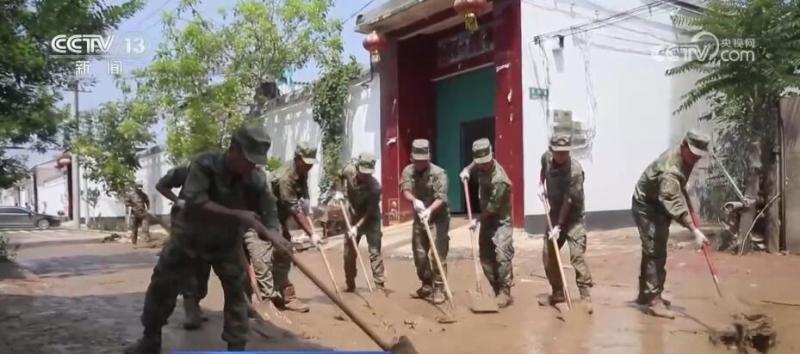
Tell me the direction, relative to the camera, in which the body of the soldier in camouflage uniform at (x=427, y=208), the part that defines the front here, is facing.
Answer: toward the camera

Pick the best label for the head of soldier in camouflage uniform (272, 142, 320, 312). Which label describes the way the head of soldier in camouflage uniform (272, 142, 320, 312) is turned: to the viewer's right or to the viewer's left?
to the viewer's right

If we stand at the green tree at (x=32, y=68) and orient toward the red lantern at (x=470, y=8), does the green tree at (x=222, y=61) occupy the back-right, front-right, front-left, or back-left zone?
front-left

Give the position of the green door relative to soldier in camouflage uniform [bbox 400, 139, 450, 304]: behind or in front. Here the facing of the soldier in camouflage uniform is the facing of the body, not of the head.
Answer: behind

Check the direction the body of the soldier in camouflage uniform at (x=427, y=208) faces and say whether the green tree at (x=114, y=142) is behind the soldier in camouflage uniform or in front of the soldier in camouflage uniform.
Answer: behind

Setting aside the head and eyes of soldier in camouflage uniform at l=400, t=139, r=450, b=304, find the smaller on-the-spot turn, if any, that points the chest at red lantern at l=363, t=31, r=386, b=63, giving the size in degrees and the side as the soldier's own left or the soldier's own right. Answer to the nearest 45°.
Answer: approximately 180°

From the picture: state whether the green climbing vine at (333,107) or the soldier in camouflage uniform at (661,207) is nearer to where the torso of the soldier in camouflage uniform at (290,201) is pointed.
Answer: the soldier in camouflage uniform

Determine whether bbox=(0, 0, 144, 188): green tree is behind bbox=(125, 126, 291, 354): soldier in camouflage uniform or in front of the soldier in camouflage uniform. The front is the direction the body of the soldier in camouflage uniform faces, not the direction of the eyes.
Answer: behind

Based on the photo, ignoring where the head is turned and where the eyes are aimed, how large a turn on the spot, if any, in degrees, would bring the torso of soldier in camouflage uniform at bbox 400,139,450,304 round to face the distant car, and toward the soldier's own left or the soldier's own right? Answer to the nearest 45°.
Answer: approximately 135° to the soldier's own right

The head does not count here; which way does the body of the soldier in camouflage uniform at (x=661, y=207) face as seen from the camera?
to the viewer's right

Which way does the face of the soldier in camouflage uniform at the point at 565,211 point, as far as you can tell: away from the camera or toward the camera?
toward the camera

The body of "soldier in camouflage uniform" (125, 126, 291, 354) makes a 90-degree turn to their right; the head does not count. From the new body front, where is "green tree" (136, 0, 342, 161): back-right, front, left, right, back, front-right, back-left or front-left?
back-right

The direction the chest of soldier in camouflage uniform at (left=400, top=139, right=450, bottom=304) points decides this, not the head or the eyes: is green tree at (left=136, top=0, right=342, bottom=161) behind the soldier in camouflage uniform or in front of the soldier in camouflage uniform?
behind

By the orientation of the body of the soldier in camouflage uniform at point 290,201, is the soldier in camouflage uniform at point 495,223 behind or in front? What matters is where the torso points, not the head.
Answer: in front

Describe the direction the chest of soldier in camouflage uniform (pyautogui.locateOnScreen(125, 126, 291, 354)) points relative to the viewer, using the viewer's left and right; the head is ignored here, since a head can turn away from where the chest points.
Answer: facing the viewer and to the right of the viewer

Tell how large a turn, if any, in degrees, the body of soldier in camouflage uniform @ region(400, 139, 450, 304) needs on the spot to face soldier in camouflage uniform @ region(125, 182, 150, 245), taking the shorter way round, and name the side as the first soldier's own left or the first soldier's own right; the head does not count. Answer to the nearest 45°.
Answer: approximately 135° to the first soldier's own right
